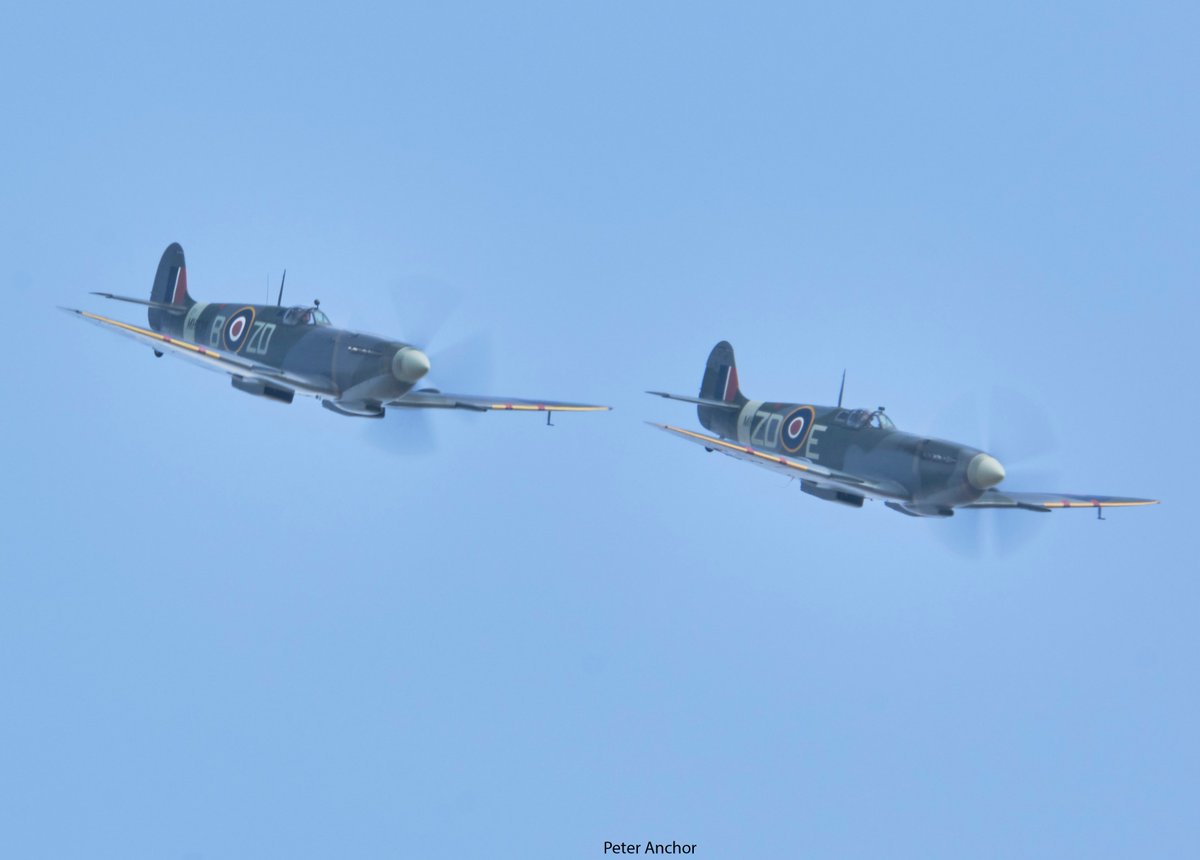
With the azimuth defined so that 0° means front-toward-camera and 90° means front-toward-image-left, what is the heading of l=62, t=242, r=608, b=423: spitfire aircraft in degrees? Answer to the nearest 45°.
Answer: approximately 315°

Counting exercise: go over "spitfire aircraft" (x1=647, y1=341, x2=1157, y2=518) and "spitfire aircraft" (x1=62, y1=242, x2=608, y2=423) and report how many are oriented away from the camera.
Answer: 0

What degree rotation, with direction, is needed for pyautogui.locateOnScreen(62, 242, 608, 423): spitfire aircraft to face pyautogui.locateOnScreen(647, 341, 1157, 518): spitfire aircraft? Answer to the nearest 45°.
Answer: approximately 45° to its left

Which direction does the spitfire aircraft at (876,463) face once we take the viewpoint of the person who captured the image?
facing the viewer and to the right of the viewer
